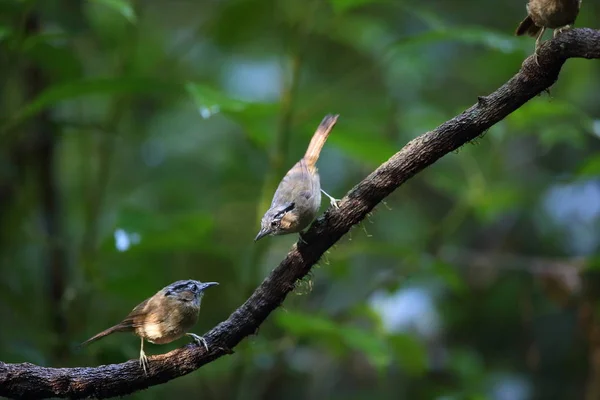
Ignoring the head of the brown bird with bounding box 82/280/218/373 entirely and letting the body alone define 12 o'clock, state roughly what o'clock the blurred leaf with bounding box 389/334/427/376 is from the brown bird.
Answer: The blurred leaf is roughly at 10 o'clock from the brown bird.

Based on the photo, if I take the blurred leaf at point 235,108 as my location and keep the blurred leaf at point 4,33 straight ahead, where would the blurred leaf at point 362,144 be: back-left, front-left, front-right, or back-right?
back-right

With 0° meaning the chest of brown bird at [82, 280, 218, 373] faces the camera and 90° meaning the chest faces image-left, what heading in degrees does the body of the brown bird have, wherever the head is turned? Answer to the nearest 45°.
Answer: approximately 270°
